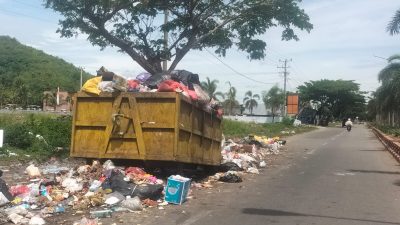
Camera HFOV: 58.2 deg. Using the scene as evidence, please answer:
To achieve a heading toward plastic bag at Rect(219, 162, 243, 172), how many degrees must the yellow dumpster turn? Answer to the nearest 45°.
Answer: approximately 135° to its left

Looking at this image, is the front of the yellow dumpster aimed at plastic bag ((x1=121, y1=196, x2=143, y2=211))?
yes

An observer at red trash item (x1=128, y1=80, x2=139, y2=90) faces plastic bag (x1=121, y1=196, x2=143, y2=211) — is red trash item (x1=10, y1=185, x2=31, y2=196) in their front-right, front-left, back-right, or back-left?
front-right

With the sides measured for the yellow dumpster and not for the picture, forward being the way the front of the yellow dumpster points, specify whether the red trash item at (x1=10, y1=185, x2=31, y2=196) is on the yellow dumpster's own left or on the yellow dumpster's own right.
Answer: on the yellow dumpster's own right

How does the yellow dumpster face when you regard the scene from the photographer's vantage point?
facing the viewer

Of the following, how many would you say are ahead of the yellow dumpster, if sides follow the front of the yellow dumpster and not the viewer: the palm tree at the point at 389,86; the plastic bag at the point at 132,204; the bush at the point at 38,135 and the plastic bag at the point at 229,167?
1
